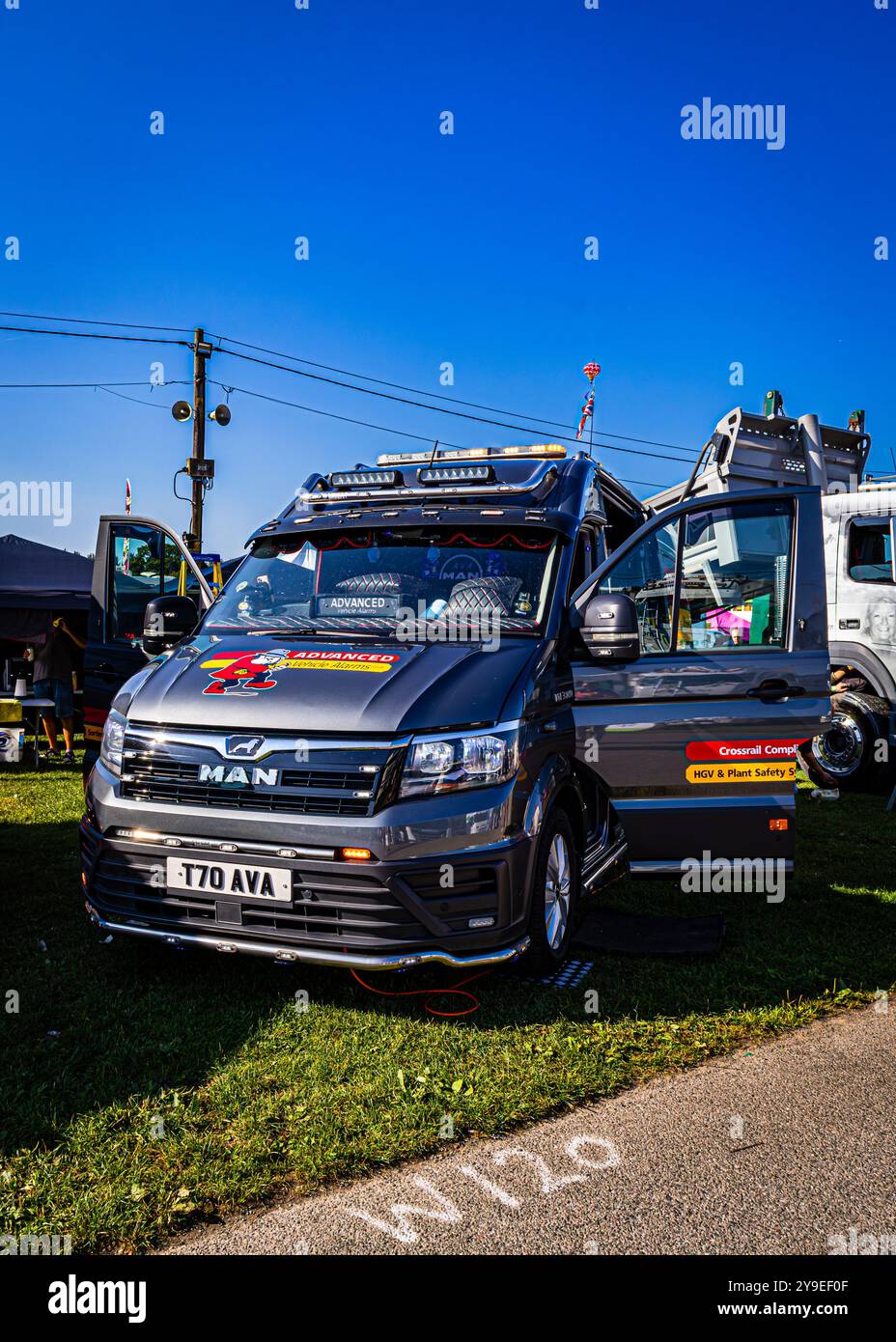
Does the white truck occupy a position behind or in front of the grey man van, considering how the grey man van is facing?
behind

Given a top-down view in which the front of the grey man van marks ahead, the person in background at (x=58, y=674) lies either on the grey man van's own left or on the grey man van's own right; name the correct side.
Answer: on the grey man van's own right

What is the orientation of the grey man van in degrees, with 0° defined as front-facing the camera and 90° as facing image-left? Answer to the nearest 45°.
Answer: approximately 45°

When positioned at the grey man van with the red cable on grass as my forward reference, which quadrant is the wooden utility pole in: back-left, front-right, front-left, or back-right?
back-right

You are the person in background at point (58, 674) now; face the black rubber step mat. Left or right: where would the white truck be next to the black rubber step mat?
left
